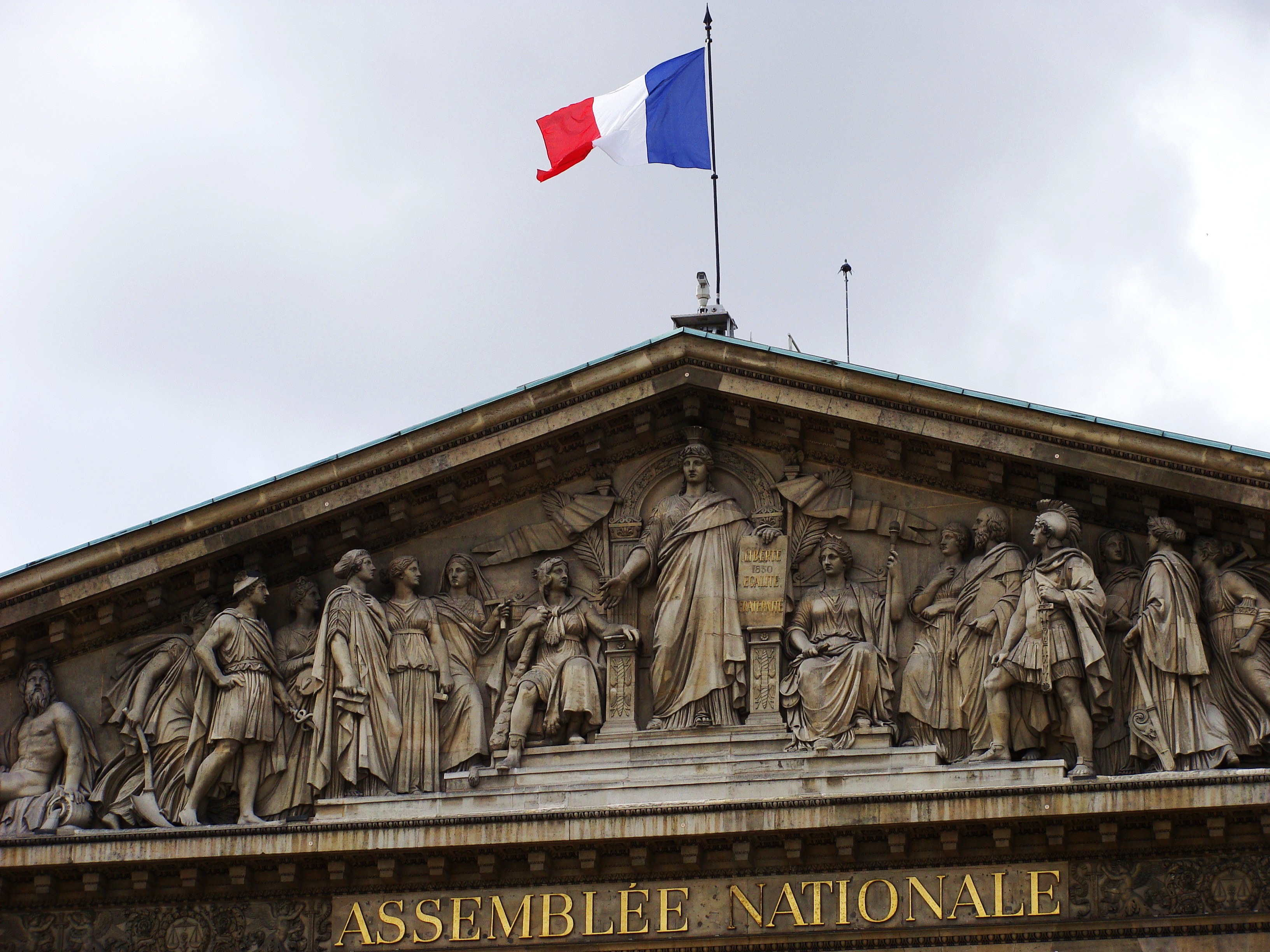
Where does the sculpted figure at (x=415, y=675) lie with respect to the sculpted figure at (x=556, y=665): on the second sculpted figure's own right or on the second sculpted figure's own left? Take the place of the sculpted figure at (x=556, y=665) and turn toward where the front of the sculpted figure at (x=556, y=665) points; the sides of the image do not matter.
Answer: on the second sculpted figure's own right

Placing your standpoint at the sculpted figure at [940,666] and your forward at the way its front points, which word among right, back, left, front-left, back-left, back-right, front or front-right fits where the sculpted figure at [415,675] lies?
front-right

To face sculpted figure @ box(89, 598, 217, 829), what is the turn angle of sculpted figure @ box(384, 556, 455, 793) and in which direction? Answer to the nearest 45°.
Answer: approximately 90° to its right

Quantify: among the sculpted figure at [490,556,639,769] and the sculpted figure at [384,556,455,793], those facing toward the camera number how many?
2

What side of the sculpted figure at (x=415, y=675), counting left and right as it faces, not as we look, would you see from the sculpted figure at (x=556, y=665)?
left

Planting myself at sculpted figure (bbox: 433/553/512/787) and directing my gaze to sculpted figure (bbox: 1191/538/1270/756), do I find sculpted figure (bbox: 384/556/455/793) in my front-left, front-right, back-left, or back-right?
back-right

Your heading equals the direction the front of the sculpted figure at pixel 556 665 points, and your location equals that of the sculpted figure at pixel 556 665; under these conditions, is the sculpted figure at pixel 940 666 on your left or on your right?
on your left

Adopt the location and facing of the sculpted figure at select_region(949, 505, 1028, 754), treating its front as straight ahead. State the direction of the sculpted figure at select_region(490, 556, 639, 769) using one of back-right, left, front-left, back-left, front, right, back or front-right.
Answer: front-right

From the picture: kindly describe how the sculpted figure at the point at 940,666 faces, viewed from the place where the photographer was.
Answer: facing the viewer and to the left of the viewer

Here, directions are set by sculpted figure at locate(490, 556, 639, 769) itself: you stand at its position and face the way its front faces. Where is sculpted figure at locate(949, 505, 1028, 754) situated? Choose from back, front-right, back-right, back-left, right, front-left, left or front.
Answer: left

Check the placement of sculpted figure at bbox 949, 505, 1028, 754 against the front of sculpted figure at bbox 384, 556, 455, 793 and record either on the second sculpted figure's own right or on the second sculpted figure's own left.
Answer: on the second sculpted figure's own left

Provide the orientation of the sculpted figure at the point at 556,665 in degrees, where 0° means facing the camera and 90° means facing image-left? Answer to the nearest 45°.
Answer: approximately 0°
